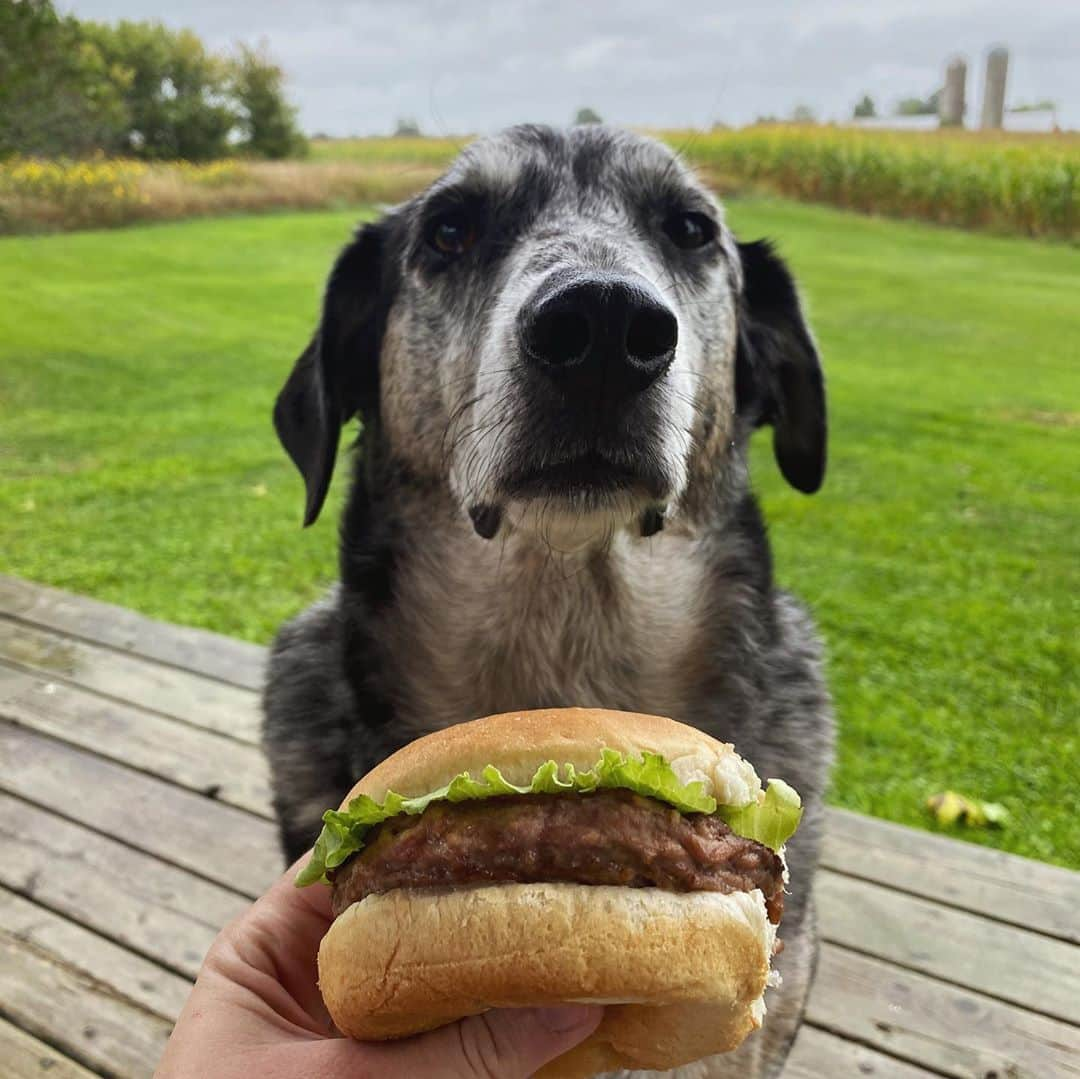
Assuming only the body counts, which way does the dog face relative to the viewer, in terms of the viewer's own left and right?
facing the viewer

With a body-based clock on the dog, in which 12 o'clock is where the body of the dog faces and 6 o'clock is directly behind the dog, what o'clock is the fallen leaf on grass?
The fallen leaf on grass is roughly at 8 o'clock from the dog.

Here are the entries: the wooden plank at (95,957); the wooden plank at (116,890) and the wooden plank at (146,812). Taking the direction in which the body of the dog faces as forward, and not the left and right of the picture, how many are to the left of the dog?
0

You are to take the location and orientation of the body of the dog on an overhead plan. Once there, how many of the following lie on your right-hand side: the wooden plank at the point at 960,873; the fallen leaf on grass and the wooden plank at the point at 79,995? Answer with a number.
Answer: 1

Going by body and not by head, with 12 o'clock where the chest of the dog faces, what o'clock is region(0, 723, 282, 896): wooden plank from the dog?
The wooden plank is roughly at 4 o'clock from the dog.

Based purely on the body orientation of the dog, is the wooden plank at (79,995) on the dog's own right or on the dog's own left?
on the dog's own right

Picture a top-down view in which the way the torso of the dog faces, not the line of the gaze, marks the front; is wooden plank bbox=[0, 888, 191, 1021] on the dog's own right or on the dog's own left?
on the dog's own right

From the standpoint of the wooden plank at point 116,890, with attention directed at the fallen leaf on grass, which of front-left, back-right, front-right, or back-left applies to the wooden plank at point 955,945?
front-right

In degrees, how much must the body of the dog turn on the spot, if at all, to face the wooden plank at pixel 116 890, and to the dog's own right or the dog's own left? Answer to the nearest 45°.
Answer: approximately 90° to the dog's own right

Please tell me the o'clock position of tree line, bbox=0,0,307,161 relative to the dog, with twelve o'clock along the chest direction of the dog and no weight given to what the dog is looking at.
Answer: The tree line is roughly at 5 o'clock from the dog.

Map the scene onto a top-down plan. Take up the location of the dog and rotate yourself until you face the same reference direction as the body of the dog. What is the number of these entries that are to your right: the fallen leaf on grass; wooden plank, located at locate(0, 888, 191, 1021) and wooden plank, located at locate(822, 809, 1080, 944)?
1

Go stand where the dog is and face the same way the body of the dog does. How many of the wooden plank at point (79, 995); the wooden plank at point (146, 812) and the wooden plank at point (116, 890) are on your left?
0
